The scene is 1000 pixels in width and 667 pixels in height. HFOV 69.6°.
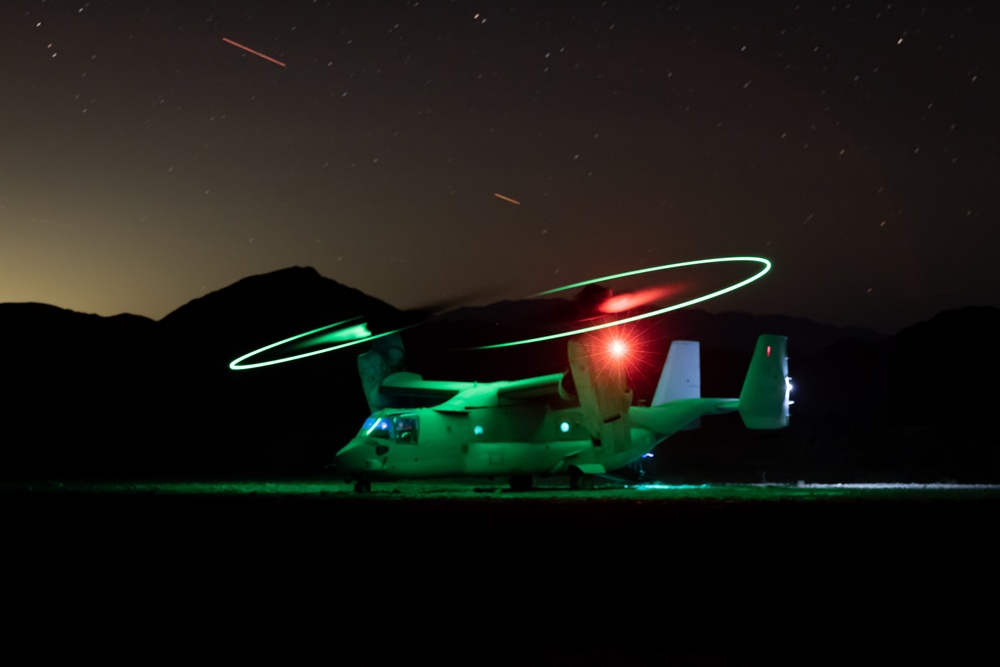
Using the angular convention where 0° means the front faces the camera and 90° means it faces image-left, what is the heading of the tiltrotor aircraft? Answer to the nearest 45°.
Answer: approximately 45°
